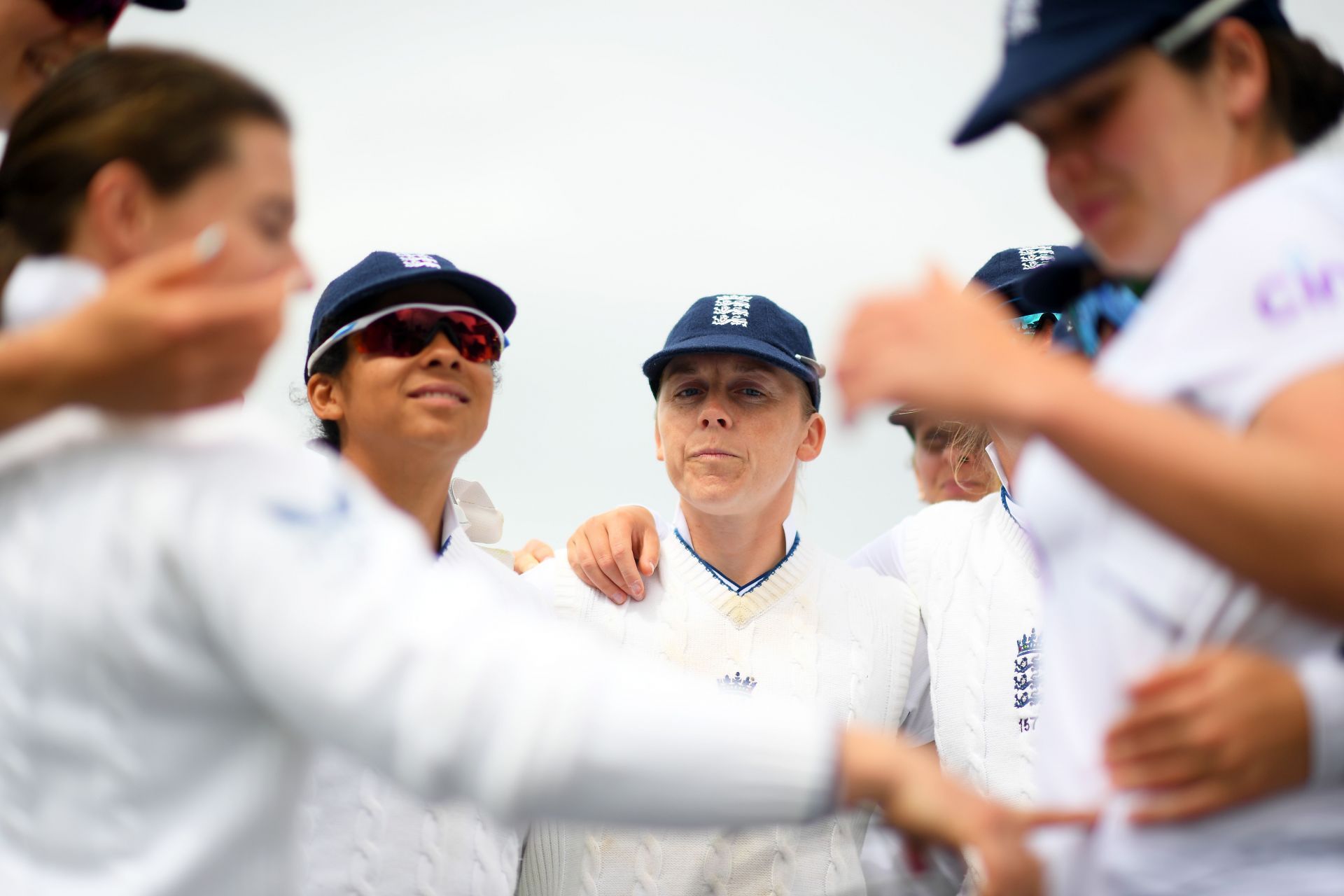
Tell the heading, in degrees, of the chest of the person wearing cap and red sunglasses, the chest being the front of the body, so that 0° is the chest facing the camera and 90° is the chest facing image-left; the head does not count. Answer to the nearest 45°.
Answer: approximately 315°
